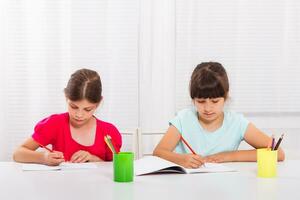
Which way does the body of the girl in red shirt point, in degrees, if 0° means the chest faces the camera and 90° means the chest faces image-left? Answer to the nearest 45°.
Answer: approximately 0°

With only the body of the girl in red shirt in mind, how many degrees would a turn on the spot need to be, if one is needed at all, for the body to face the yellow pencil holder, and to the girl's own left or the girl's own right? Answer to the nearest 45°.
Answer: approximately 45° to the girl's own left

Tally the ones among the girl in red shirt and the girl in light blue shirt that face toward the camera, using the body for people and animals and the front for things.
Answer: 2

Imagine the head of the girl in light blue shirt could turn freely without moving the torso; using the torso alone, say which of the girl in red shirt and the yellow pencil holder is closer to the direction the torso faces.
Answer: the yellow pencil holder

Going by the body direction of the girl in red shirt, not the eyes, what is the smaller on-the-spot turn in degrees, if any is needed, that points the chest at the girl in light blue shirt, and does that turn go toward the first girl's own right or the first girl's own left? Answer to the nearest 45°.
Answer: approximately 90° to the first girl's own left

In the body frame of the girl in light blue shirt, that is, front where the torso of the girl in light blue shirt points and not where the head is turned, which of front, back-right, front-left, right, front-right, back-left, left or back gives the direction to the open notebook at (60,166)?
front-right

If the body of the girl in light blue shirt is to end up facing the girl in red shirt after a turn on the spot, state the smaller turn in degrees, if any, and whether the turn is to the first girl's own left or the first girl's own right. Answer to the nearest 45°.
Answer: approximately 90° to the first girl's own right

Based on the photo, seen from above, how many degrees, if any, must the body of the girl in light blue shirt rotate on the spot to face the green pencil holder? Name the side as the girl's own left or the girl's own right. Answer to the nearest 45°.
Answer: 0° — they already face it

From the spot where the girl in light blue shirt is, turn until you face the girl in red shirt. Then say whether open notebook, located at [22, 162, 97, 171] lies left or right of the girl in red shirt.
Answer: left
